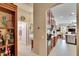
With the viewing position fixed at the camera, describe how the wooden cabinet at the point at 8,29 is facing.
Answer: facing the viewer and to the right of the viewer
